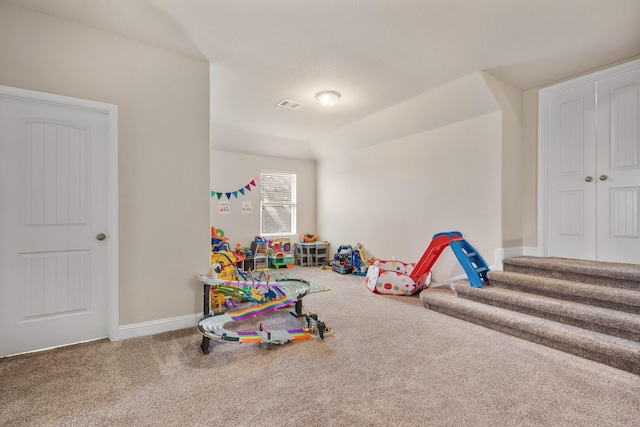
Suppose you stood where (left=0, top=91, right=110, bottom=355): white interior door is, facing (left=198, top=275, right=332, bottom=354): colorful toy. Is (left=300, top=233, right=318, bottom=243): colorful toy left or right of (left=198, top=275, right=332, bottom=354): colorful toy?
left

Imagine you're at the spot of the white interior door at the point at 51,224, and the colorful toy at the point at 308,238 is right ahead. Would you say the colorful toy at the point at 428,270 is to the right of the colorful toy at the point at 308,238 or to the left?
right
